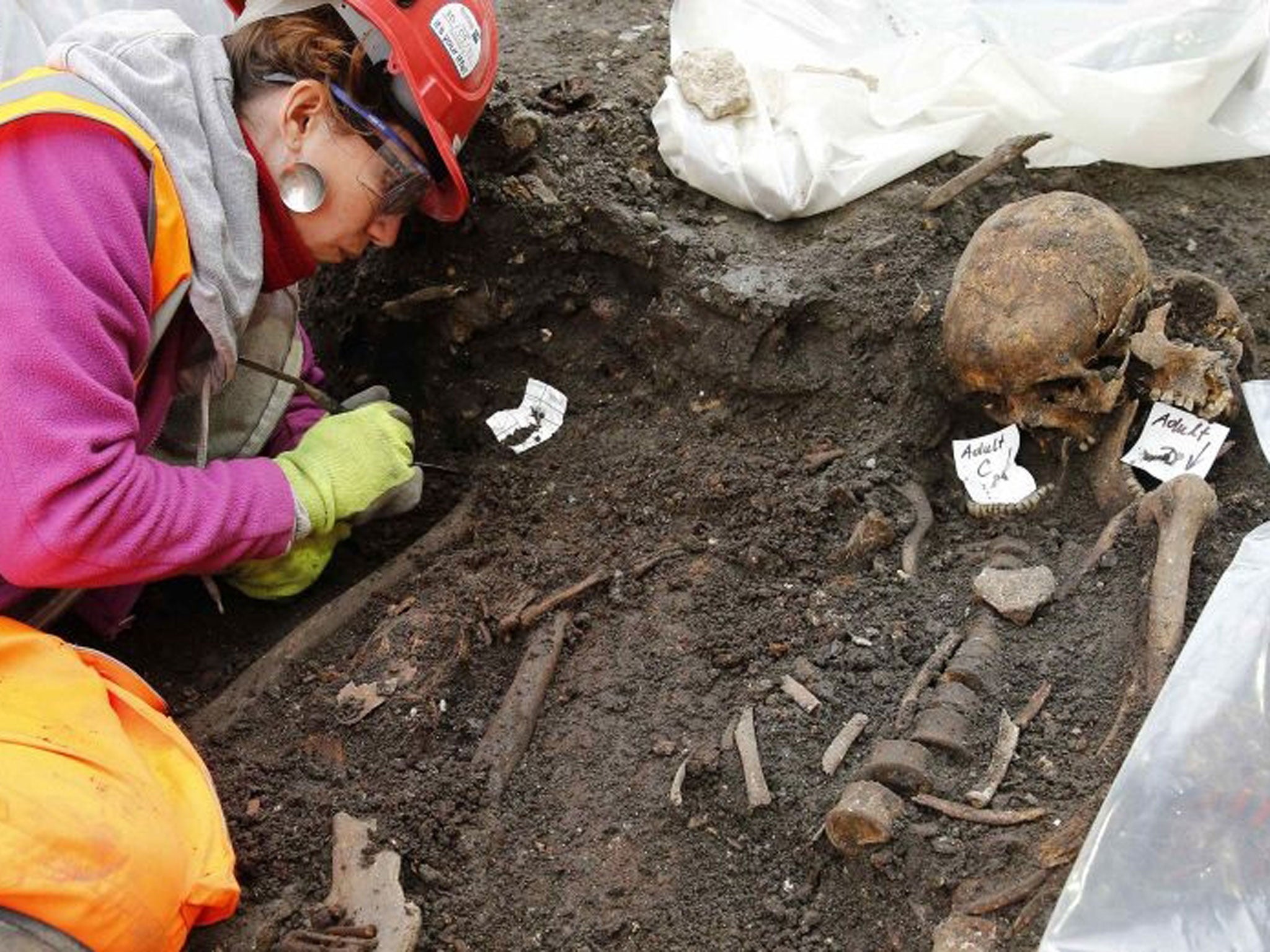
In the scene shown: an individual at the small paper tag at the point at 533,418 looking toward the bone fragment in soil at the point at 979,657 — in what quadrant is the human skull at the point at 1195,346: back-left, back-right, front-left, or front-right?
front-left

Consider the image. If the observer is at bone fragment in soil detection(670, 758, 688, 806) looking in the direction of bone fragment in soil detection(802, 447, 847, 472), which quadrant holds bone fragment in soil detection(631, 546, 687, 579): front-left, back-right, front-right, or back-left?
front-left

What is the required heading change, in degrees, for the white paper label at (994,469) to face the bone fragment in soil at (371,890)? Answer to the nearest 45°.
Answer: approximately 45° to its right

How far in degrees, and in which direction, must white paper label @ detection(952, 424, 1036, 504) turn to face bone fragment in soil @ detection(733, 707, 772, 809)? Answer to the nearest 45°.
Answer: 0° — it already faces it

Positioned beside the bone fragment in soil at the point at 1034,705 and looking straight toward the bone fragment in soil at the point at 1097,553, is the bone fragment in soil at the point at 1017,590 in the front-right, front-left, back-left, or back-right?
front-left

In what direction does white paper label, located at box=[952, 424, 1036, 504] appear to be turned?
toward the camera

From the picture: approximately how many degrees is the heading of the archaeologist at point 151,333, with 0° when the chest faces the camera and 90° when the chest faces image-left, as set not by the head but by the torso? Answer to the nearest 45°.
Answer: approximately 270°

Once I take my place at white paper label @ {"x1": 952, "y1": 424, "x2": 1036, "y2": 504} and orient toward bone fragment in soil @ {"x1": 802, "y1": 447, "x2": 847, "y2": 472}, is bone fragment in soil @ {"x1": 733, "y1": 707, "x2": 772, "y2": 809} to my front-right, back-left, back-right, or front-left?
front-left

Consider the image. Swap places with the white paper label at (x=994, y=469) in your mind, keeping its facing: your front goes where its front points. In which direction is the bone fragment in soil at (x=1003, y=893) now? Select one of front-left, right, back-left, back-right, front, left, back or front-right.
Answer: front

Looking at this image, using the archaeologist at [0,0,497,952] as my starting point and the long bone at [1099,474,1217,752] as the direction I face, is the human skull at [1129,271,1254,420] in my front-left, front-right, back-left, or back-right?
front-left
